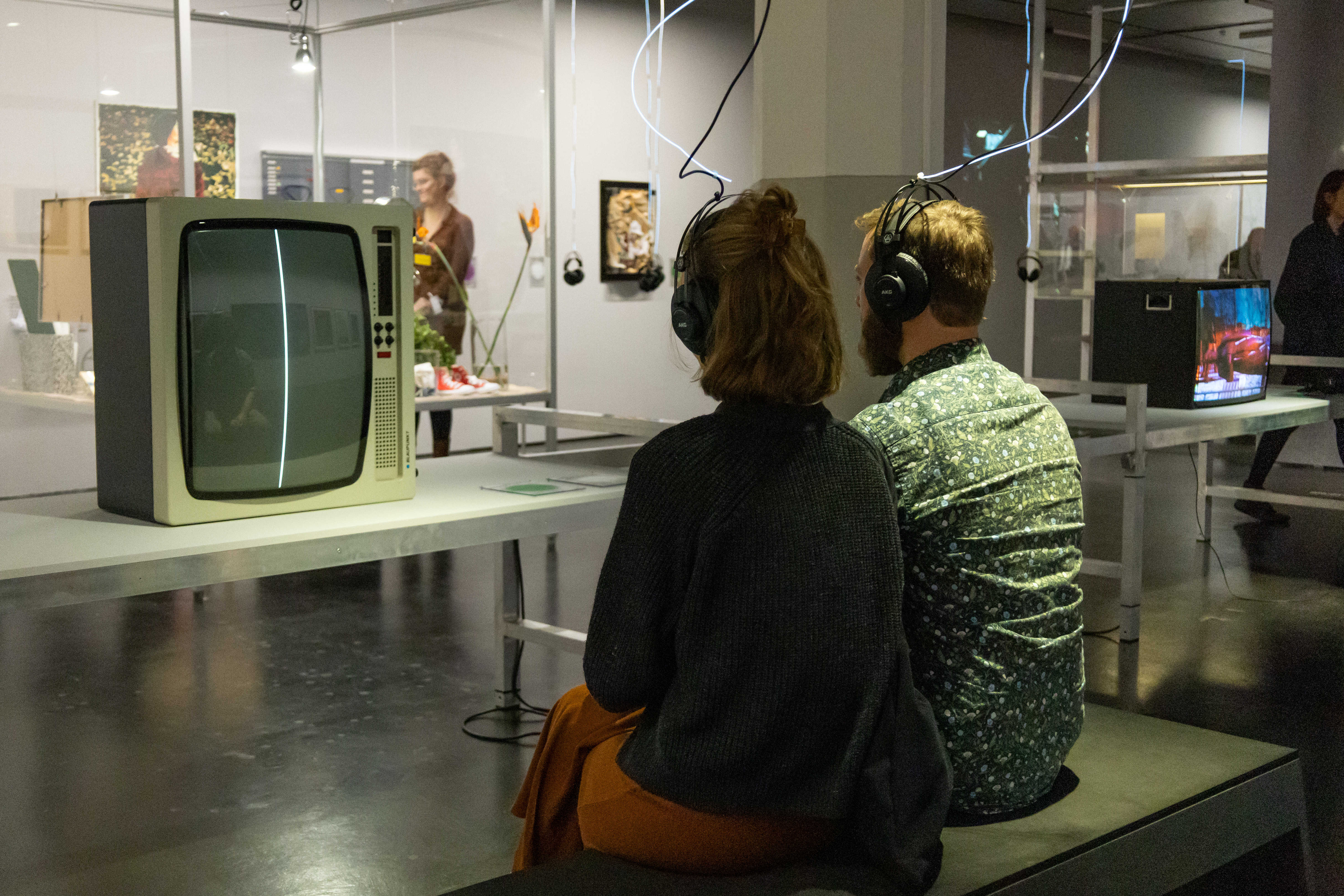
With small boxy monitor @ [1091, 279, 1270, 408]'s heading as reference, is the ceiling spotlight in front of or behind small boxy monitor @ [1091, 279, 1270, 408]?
behind

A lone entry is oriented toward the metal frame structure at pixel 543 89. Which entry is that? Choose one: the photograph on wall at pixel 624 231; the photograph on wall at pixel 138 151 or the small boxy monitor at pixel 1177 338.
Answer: the photograph on wall at pixel 624 231

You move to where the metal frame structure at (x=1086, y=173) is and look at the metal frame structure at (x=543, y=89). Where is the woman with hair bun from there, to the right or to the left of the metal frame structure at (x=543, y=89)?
left

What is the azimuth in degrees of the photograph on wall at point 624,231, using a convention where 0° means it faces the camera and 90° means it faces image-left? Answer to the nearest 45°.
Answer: approximately 0°

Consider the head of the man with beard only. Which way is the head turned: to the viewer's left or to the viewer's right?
to the viewer's left

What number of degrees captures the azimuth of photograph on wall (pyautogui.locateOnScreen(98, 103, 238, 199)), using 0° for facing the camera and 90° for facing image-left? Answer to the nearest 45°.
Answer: approximately 0°

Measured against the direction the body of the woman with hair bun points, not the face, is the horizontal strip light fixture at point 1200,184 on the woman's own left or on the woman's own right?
on the woman's own right

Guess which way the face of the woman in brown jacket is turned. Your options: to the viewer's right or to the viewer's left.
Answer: to the viewer's left

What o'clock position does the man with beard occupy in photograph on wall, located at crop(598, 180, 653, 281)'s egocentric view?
The man with beard is roughly at 12 o'clock from the photograph on wall.

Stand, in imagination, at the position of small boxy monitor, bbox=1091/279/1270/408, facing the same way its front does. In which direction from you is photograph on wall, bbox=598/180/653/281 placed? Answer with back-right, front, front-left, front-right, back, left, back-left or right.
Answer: back

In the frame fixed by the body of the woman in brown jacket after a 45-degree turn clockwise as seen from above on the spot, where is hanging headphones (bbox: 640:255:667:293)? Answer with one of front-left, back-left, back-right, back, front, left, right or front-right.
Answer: back
